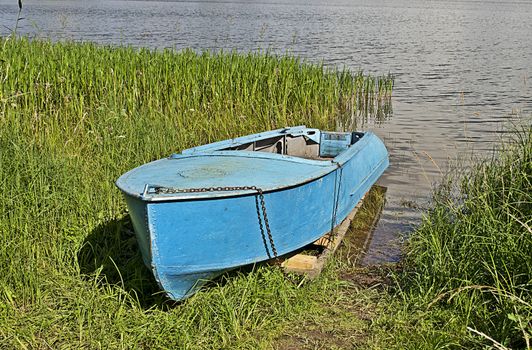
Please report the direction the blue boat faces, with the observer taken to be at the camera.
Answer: facing the viewer and to the left of the viewer
